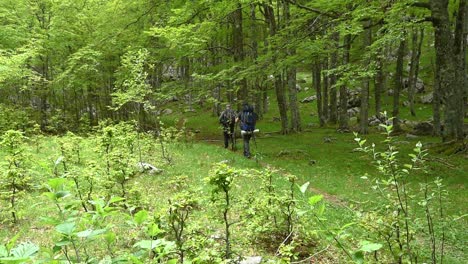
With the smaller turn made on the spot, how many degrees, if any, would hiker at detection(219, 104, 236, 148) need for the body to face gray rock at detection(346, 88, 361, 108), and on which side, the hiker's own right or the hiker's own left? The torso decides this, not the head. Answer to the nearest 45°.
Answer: approximately 45° to the hiker's own right

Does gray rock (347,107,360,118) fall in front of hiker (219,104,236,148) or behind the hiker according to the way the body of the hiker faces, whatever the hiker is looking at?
in front

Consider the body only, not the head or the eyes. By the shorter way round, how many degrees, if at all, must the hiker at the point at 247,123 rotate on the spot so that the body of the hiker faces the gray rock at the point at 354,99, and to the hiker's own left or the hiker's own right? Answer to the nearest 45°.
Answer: approximately 45° to the hiker's own right

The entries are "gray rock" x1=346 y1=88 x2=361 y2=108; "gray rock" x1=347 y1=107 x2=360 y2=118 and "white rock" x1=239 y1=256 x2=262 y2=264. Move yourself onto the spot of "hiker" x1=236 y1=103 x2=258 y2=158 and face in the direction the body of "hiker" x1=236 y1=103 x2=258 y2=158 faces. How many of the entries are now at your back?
1

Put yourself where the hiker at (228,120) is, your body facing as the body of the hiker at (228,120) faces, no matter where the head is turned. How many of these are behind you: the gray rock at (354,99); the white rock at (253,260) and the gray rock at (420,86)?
1

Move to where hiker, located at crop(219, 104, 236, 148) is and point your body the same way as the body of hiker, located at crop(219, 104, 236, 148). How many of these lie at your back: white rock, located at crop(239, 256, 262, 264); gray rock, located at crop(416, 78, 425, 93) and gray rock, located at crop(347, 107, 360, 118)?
1

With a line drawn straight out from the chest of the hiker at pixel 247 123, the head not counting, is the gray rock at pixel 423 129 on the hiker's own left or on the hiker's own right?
on the hiker's own right

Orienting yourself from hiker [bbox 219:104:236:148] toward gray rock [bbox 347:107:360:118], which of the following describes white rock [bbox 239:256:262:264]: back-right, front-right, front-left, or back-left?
back-right

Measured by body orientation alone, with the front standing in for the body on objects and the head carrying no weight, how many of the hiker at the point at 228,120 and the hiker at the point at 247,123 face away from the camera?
2

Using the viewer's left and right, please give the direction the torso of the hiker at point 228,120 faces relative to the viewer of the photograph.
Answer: facing away from the viewer

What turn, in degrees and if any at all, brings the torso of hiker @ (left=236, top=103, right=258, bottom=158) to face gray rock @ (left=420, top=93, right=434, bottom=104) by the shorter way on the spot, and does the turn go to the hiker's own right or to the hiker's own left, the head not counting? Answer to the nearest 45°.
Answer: approximately 45° to the hiker's own right

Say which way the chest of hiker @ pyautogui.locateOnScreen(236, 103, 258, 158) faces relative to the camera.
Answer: away from the camera

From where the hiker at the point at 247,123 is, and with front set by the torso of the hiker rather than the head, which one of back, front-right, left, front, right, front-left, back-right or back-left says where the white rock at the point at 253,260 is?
back

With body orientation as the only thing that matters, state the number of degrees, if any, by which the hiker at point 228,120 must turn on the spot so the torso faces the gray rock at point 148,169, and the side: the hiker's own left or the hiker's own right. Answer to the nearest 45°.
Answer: approximately 135° to the hiker's own left
